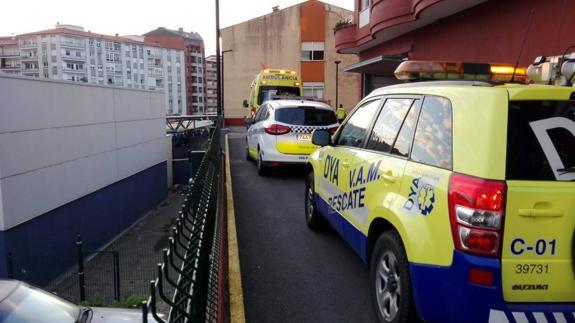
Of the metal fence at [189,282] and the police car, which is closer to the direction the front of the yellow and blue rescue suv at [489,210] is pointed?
the police car

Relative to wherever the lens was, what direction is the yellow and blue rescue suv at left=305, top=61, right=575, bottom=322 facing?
facing away from the viewer and to the left of the viewer

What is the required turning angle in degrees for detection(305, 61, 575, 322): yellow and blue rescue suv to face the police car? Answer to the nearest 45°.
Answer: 0° — it already faces it

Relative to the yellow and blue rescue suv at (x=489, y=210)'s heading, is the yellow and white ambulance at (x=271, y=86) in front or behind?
in front

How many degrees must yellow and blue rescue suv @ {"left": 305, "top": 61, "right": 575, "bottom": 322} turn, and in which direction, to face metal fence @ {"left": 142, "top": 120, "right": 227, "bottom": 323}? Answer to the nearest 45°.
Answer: approximately 45° to its left

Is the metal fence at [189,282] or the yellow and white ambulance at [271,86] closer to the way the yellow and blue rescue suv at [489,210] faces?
the yellow and white ambulance
